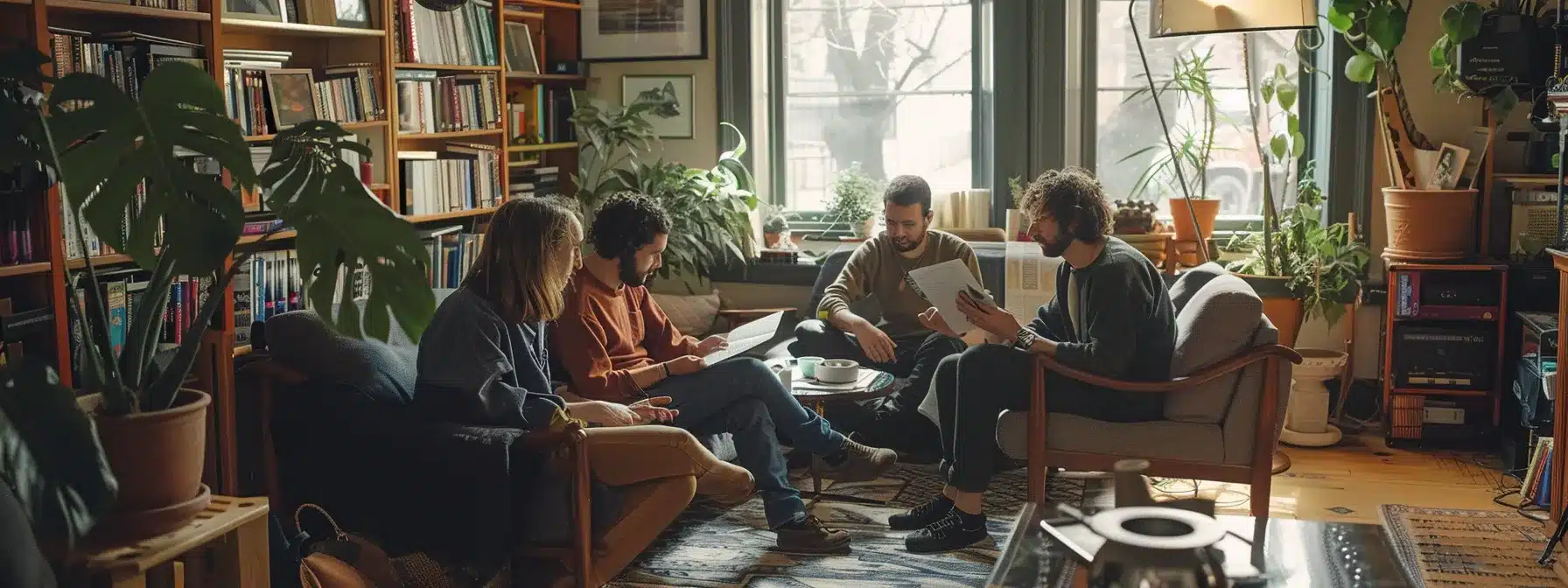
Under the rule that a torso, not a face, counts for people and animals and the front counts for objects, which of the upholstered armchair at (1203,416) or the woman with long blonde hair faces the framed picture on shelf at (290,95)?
the upholstered armchair

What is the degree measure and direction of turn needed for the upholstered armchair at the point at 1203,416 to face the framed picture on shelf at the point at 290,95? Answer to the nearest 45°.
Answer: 0° — it already faces it

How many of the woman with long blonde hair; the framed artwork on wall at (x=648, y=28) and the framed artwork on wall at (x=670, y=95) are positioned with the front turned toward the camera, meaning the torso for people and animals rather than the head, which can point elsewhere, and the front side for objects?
2

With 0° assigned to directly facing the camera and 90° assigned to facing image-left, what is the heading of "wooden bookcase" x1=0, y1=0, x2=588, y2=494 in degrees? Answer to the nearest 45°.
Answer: approximately 315°

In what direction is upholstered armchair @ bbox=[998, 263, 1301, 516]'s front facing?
to the viewer's left

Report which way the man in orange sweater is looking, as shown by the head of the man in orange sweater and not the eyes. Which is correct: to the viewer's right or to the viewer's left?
to the viewer's right

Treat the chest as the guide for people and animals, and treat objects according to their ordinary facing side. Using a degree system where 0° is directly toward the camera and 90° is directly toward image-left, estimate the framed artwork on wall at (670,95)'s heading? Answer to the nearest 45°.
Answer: approximately 0°

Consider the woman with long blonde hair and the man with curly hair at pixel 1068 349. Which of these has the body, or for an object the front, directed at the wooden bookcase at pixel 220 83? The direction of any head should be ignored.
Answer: the man with curly hair

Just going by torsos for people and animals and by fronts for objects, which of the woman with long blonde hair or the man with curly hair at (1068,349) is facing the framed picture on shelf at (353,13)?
the man with curly hair

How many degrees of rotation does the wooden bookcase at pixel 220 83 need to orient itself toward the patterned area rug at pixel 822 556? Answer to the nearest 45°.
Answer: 0° — it already faces it

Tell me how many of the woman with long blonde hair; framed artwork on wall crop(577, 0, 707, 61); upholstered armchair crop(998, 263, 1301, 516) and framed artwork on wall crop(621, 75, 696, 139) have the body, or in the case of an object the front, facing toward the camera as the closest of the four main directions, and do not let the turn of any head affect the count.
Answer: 2

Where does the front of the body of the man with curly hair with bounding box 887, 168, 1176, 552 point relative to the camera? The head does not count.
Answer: to the viewer's left

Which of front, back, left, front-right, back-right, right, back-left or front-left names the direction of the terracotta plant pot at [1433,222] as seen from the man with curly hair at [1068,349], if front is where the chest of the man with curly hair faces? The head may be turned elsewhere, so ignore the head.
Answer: back-right

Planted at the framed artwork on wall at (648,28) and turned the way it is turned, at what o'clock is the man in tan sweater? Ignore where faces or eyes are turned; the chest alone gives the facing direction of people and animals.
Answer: The man in tan sweater is roughly at 11 o'clock from the framed artwork on wall.

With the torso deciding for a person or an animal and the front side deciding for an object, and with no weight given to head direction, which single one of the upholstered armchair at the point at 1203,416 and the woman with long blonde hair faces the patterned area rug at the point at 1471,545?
the woman with long blonde hair

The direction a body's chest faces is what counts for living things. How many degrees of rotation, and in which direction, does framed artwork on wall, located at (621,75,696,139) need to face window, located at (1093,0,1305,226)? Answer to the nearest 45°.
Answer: approximately 90° to its left

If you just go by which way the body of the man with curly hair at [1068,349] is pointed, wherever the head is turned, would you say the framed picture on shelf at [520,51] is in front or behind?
in front

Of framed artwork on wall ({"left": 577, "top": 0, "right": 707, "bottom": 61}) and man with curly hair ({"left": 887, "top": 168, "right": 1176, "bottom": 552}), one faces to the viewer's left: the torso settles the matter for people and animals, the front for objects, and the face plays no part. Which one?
the man with curly hair
